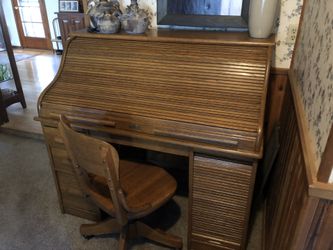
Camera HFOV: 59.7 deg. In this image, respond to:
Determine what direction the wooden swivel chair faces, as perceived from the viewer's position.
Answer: facing away from the viewer and to the right of the viewer

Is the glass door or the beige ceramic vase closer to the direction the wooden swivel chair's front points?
the beige ceramic vase

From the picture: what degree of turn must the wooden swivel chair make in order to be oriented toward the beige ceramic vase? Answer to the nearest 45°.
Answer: approximately 45° to its right

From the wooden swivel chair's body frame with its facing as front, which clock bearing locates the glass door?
The glass door is roughly at 10 o'clock from the wooden swivel chair.

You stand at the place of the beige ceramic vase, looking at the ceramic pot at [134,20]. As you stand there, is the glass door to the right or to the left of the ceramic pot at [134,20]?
right
